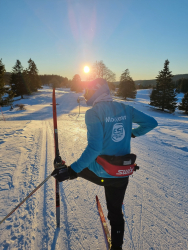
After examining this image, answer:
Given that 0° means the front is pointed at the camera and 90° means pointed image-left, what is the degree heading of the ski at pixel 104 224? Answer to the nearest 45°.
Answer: approximately 180°

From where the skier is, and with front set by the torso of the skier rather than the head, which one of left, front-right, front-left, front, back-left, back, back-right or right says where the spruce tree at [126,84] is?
front-right

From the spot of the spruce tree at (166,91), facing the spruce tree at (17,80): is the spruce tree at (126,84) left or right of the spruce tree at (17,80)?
right

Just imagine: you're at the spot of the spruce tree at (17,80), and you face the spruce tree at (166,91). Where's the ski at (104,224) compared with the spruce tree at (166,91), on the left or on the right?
right

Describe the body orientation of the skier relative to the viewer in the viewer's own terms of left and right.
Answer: facing away from the viewer and to the left of the viewer
